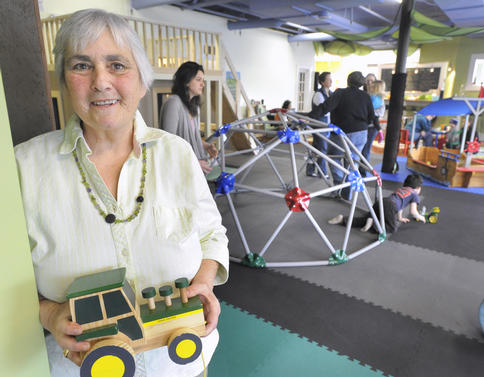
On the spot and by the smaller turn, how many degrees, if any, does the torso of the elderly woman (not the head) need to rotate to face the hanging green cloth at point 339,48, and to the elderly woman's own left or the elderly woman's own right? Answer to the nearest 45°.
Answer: approximately 135° to the elderly woman's own left

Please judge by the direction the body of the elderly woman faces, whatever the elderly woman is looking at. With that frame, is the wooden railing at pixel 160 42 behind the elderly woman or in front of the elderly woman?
behind

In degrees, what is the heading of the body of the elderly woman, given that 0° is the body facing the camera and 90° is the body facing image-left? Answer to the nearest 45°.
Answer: approximately 0°

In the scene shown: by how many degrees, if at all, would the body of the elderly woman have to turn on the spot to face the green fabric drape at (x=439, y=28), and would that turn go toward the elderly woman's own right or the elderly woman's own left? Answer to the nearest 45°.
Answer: approximately 135° to the elderly woman's own left

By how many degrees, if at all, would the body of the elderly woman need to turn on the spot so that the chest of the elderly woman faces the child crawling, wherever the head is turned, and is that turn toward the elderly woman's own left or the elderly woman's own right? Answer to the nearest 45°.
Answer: approximately 135° to the elderly woman's own left

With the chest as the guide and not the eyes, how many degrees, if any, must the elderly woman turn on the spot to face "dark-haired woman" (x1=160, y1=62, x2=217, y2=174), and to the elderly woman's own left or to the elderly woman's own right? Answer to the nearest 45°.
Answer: approximately 180°

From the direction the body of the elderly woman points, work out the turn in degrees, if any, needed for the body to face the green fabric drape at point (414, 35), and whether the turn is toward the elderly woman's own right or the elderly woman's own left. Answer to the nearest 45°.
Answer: approximately 135° to the elderly woman's own left
